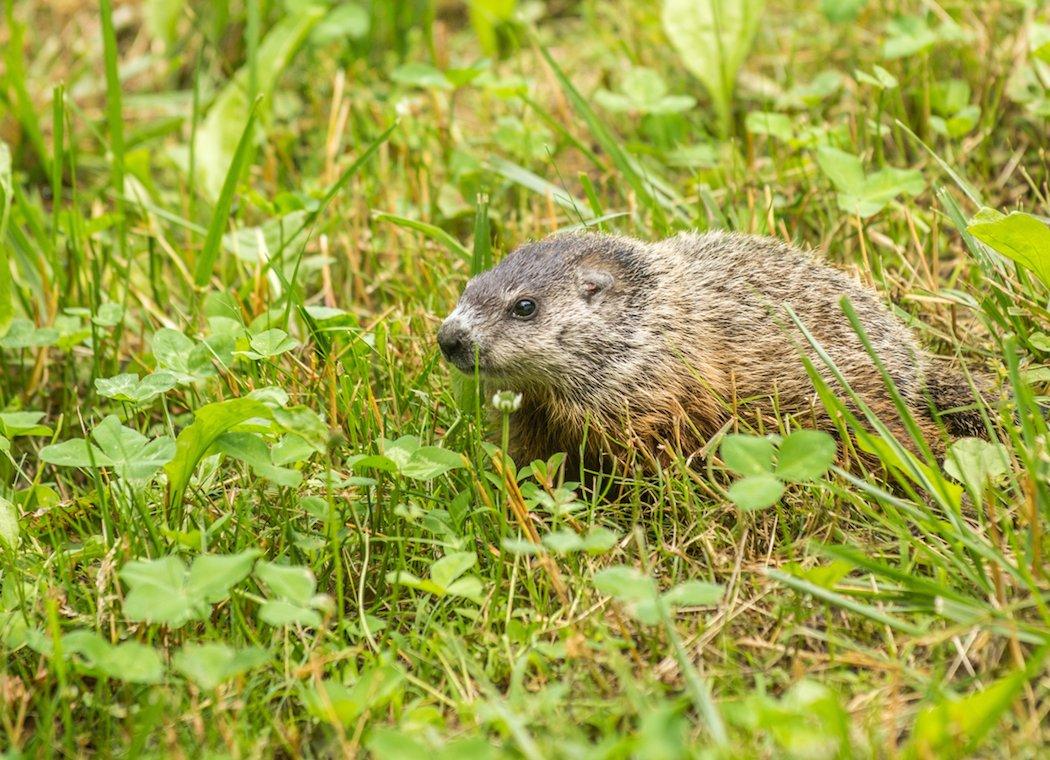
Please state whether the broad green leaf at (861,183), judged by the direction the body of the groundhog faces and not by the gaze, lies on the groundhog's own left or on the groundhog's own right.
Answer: on the groundhog's own right

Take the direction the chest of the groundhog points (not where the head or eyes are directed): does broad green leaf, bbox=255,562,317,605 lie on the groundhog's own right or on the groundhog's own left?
on the groundhog's own left

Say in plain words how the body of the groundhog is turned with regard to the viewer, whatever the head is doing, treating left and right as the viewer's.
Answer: facing to the left of the viewer

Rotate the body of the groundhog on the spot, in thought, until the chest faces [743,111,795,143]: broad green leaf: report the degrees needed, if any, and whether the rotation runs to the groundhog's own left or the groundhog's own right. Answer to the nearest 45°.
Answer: approximately 90° to the groundhog's own right

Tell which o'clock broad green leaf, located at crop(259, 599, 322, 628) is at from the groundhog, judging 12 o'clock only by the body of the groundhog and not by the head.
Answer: The broad green leaf is roughly at 10 o'clock from the groundhog.

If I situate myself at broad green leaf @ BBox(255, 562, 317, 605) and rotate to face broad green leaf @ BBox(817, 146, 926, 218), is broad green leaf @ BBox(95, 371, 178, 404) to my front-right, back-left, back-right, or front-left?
front-left

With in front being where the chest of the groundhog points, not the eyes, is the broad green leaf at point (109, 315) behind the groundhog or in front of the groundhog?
in front

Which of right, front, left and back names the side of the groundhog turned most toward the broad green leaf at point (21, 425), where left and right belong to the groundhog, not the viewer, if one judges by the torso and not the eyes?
front

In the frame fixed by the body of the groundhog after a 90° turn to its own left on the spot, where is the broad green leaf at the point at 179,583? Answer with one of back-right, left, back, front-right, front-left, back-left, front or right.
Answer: front-right

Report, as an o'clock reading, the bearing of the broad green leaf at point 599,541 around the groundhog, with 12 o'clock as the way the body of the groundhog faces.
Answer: The broad green leaf is roughly at 9 o'clock from the groundhog.

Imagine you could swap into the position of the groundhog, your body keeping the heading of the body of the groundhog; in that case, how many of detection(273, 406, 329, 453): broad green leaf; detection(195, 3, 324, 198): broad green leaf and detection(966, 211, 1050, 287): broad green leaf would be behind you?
1

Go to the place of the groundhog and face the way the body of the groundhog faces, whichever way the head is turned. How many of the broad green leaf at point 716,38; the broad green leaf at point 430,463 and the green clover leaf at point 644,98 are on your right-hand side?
2

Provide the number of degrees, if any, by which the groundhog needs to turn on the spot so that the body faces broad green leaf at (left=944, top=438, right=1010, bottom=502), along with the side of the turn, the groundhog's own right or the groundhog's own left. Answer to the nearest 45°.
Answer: approximately 135° to the groundhog's own left

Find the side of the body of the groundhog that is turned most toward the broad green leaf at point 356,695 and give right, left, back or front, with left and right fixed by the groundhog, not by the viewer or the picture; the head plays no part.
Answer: left

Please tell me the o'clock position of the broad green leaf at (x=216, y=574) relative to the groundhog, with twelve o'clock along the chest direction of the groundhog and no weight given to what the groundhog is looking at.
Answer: The broad green leaf is roughly at 10 o'clock from the groundhog.
